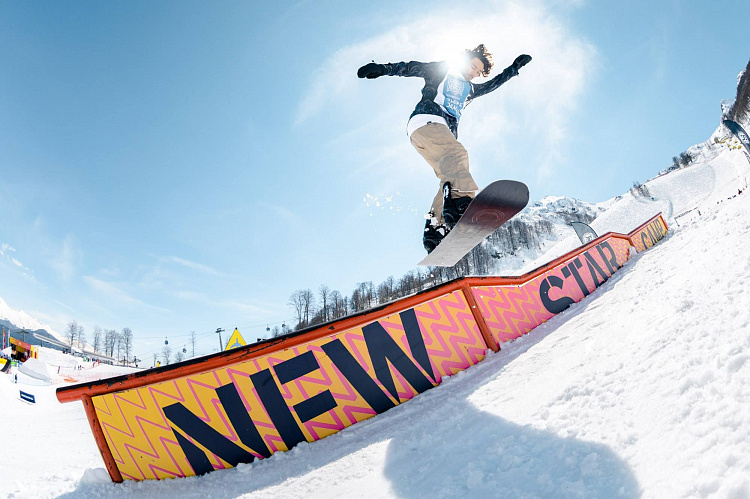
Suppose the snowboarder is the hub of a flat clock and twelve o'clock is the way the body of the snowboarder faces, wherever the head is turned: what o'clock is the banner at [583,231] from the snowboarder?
The banner is roughly at 8 o'clock from the snowboarder.

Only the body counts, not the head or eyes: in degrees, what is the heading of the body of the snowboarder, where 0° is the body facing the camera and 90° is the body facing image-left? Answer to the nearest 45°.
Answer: approximately 315°
